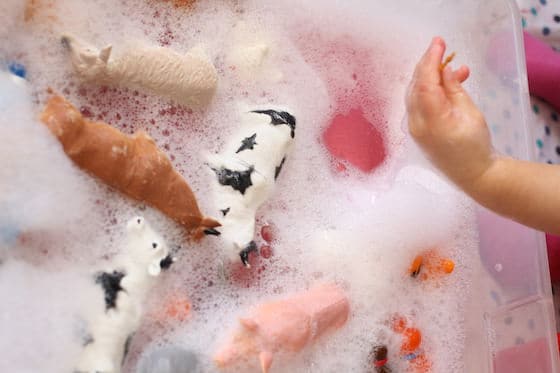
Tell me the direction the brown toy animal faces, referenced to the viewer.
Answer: facing away from the viewer and to the left of the viewer

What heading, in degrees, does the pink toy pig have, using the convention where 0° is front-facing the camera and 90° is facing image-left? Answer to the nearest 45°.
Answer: approximately 45°
